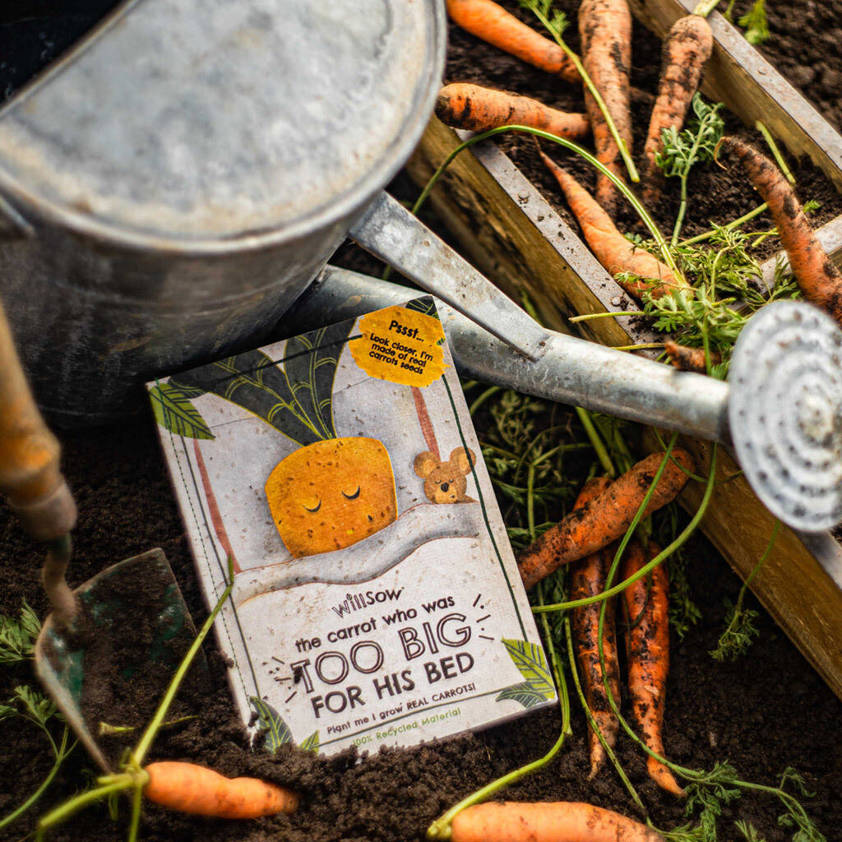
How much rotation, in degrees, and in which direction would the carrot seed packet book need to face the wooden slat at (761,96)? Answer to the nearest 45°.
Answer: approximately 135° to its left

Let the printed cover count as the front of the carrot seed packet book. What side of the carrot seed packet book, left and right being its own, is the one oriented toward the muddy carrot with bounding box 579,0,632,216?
back

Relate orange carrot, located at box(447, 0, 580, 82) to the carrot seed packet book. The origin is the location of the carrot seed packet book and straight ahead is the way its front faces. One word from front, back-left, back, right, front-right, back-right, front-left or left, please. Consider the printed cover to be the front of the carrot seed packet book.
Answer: back

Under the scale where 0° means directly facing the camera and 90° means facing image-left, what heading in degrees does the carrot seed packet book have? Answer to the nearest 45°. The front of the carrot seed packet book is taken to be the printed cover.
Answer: approximately 0°

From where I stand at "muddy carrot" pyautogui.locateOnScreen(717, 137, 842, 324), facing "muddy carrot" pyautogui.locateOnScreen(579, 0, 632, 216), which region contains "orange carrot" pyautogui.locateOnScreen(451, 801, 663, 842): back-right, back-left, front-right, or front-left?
back-left
